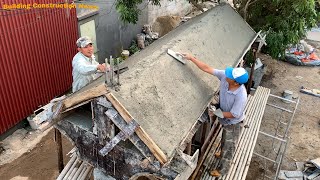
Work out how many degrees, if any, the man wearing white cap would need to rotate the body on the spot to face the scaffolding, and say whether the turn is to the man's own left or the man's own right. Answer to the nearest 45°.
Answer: approximately 45° to the man's own left

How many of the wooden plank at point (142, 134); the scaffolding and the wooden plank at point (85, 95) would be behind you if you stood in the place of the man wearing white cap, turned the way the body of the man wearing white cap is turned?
0

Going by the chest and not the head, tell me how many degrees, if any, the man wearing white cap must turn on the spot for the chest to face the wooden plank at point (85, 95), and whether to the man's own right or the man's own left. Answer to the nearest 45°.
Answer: approximately 45° to the man's own right

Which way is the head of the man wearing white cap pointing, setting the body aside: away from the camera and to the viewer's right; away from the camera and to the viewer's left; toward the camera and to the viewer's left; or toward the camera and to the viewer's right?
toward the camera and to the viewer's right

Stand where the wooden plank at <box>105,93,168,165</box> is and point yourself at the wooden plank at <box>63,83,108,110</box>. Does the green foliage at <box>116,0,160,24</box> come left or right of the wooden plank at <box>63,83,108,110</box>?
right

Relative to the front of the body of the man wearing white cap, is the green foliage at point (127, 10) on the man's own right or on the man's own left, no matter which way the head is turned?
on the man's own left

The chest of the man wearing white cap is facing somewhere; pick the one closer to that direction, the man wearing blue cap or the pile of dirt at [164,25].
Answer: the man wearing blue cap

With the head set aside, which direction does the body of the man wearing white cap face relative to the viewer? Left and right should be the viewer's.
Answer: facing the viewer and to the right of the viewer

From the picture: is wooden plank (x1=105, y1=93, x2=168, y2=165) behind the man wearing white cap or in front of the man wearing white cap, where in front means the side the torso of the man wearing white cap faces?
in front

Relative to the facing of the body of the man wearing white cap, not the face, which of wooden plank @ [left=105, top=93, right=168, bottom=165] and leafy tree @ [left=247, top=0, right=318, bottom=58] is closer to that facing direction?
the wooden plank

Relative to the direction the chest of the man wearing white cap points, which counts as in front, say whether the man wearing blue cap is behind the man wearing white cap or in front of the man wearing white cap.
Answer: in front

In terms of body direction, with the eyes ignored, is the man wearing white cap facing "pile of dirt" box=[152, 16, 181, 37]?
no

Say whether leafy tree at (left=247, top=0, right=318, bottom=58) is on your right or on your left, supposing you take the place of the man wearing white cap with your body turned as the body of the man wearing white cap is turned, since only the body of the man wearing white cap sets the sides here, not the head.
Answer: on your left
